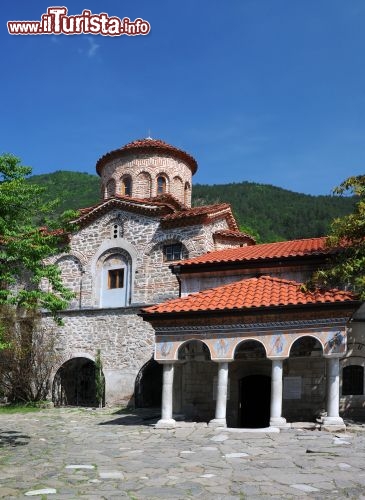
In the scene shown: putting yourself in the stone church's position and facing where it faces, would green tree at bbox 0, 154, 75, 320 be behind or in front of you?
in front

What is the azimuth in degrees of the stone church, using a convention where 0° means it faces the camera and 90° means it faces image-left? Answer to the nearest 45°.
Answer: approximately 0°
